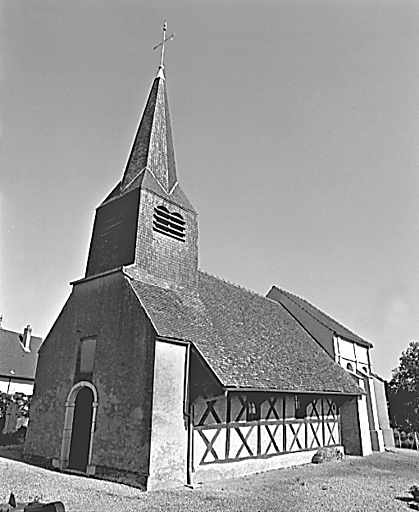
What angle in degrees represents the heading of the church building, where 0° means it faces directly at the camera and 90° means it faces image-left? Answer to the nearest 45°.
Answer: approximately 45°
